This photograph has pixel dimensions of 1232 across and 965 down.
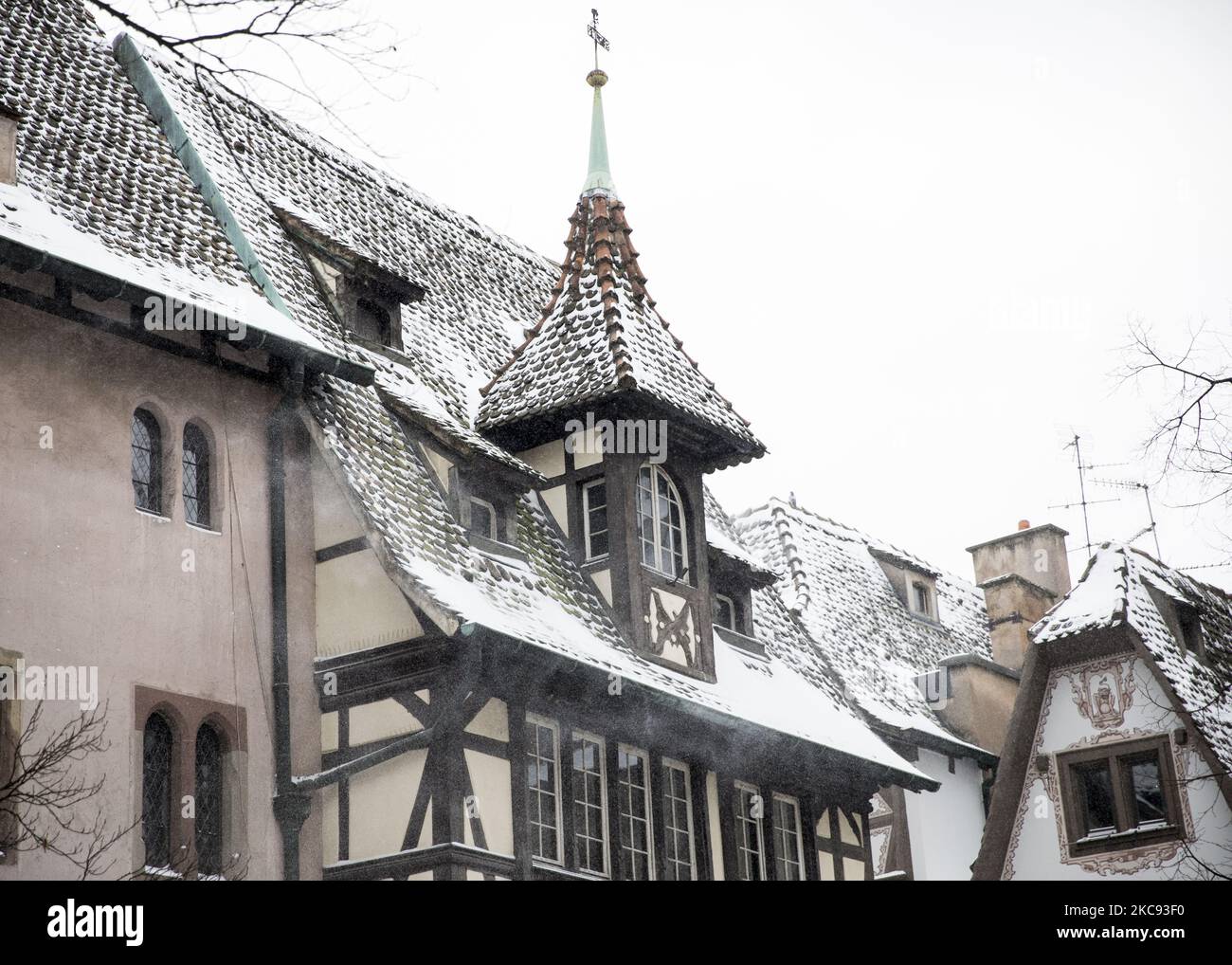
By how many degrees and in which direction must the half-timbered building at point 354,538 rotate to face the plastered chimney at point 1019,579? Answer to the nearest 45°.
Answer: approximately 90° to its left

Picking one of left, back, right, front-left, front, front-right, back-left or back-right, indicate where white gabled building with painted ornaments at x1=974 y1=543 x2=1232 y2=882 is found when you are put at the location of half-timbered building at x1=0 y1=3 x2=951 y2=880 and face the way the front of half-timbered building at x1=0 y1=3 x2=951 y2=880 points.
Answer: left

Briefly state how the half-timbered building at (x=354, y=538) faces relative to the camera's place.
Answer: facing the viewer and to the right of the viewer
